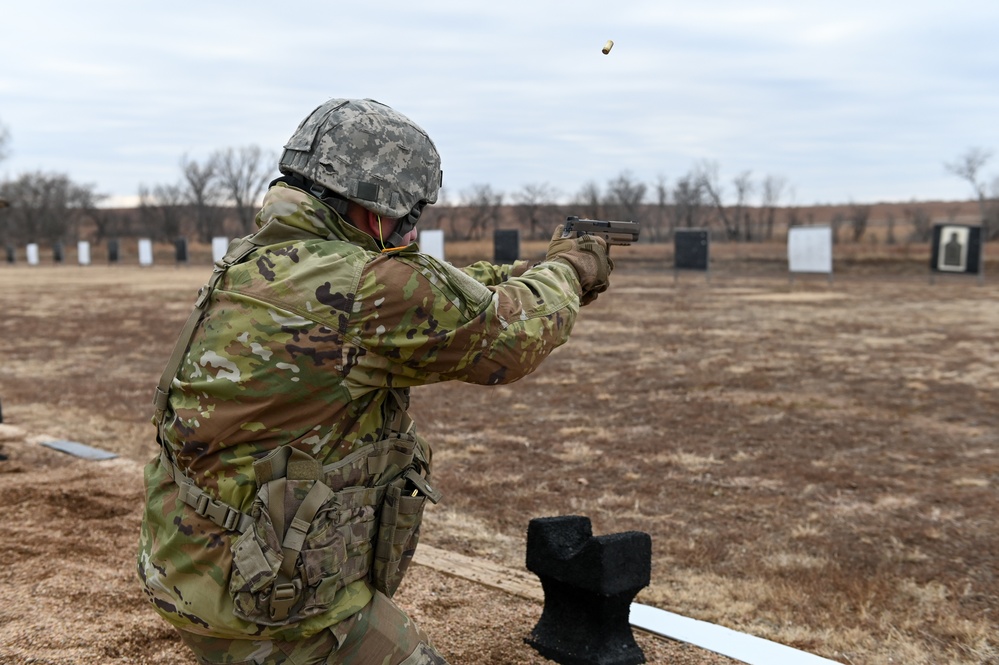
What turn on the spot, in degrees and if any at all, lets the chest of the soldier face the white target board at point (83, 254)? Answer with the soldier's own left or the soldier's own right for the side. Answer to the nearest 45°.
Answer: approximately 45° to the soldier's own left

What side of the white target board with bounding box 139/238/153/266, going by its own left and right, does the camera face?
front

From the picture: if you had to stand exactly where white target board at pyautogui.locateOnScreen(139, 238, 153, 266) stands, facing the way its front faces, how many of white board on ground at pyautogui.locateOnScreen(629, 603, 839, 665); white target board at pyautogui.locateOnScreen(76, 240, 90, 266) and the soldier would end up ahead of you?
2

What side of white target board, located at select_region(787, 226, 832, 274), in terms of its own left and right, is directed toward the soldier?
front

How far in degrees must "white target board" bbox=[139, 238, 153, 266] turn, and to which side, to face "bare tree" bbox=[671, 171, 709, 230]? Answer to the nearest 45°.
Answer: approximately 90° to its left

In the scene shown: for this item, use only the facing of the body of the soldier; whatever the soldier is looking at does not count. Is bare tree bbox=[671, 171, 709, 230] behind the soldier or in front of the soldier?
in front

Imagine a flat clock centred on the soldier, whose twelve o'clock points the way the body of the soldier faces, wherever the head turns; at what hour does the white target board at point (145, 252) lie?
The white target board is roughly at 10 o'clock from the soldier.

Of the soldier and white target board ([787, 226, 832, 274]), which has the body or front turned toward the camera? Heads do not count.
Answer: the white target board

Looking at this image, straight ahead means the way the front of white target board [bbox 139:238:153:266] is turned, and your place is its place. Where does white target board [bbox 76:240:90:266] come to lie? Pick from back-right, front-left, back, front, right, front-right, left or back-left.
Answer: back-right

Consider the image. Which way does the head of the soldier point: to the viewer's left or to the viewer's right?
to the viewer's right

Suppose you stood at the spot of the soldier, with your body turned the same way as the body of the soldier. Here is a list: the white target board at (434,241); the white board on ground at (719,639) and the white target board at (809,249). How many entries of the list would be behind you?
0

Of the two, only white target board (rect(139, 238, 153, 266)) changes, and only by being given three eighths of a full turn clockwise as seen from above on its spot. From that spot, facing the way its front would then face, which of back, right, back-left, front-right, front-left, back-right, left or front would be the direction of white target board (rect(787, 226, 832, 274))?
back

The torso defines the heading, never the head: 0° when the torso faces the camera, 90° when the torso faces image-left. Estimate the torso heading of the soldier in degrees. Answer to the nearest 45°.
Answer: approximately 225°

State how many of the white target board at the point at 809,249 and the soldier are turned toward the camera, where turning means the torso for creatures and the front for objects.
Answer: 1

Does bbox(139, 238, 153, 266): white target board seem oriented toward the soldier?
yes

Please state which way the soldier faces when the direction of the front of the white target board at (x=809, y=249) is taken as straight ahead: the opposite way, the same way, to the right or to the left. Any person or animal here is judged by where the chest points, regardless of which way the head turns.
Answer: the opposite way

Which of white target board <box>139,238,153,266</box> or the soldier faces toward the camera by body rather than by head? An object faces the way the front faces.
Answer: the white target board
